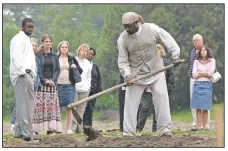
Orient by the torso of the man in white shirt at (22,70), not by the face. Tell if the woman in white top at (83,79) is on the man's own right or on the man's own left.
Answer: on the man's own left

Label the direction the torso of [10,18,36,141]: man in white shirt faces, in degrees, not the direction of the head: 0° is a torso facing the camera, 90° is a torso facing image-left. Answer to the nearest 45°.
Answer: approximately 315°

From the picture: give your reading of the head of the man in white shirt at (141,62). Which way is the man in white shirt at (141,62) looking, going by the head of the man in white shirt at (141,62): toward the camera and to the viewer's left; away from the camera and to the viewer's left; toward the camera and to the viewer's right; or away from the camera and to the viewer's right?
toward the camera and to the viewer's left

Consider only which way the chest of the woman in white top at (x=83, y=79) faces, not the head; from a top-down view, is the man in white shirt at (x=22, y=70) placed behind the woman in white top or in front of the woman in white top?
in front

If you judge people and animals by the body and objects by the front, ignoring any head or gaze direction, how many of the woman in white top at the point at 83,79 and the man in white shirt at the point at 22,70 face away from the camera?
0

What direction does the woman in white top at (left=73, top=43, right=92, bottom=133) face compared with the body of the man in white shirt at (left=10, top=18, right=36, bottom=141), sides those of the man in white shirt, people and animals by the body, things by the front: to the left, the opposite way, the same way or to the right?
to the right

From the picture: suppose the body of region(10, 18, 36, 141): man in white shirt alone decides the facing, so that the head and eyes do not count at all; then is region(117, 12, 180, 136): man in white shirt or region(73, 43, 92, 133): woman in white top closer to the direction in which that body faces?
the man in white shirt

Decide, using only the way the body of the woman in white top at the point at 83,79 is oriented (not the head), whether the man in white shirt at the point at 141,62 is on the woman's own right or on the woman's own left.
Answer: on the woman's own left

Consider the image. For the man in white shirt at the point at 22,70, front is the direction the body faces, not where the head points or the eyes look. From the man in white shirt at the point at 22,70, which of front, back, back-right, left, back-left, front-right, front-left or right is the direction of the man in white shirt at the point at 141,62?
front-left

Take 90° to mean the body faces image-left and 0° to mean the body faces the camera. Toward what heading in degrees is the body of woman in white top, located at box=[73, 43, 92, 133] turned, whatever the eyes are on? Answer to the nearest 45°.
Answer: approximately 45°
